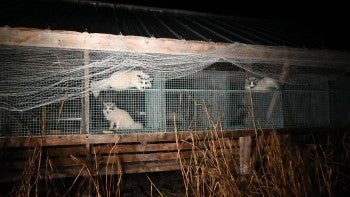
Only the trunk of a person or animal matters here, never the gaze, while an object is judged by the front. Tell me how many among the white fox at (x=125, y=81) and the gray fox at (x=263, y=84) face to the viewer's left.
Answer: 1

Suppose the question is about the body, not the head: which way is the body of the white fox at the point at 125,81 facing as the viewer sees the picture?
to the viewer's right

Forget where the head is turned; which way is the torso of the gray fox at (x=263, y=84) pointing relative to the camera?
to the viewer's left

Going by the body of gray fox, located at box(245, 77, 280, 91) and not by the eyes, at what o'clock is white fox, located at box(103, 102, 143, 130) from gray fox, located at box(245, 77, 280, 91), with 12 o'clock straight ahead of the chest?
white fox, located at box(103, 102, 143, 130) is roughly at 11 o'clock from gray fox, located at box(245, 77, 280, 91).

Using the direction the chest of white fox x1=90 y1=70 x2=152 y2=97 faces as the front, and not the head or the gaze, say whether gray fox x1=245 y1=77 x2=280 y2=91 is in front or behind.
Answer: in front

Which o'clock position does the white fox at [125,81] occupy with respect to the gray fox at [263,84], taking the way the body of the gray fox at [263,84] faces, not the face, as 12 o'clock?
the white fox at [125,81] is roughly at 11 o'clock from the gray fox at [263,84].

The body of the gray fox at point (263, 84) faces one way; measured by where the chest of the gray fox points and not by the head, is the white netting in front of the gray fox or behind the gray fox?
in front
